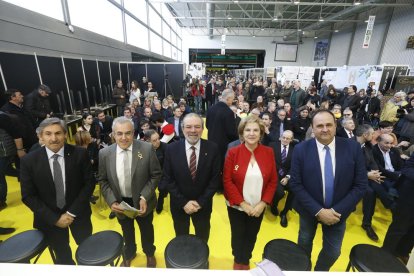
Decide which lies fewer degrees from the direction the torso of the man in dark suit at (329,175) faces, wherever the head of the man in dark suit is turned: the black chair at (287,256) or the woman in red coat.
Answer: the black chair

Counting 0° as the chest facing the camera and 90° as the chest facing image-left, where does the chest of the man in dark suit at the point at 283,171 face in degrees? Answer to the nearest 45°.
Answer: approximately 0°

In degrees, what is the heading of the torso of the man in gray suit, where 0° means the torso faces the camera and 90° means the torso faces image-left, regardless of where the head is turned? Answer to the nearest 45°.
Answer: approximately 0°

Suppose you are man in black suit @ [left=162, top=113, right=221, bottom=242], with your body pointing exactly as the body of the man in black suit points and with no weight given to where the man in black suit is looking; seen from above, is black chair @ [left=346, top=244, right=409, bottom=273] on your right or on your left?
on your left

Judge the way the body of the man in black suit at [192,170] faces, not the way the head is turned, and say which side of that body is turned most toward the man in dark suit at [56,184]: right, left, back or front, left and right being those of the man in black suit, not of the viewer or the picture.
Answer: right

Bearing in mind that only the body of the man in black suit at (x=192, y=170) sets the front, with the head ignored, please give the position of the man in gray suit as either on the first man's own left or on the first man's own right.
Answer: on the first man's own right

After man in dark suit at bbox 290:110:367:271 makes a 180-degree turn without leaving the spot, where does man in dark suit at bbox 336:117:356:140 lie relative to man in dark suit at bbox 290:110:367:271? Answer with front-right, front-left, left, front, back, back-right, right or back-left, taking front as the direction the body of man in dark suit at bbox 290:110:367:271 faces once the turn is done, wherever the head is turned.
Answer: front
